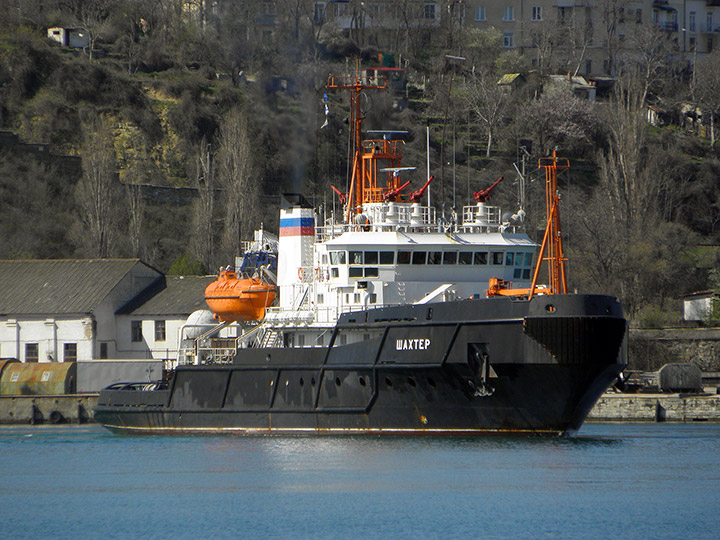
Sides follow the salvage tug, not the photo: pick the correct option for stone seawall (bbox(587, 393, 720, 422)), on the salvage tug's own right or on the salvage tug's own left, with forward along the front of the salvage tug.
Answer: on the salvage tug's own left

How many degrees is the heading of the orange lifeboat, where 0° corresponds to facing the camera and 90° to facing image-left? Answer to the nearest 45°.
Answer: approximately 315°

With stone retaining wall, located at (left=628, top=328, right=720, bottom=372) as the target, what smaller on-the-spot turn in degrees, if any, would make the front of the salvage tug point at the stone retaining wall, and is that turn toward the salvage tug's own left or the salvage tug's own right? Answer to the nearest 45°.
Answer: approximately 90° to the salvage tug's own left

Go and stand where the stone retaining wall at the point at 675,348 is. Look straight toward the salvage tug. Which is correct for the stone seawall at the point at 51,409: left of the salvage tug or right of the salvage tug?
right

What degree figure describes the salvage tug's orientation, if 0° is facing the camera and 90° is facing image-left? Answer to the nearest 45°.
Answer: approximately 315°

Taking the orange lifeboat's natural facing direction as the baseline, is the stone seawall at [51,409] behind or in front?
behind

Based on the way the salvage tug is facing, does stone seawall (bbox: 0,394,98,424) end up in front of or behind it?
behind
